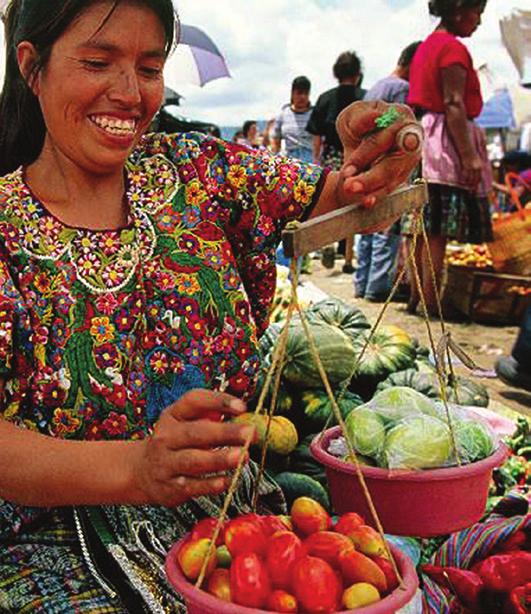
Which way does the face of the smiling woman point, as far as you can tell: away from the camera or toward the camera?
toward the camera

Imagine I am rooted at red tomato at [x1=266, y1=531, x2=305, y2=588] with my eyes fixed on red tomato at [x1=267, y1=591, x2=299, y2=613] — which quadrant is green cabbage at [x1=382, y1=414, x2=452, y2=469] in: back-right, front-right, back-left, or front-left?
back-left

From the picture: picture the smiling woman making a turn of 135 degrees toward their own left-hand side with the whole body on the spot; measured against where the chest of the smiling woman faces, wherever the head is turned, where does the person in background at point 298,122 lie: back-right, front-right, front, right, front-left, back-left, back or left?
front

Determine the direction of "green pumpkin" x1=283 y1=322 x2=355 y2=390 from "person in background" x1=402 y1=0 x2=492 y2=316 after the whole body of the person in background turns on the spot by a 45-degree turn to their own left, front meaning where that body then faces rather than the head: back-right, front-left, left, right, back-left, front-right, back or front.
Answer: back-right

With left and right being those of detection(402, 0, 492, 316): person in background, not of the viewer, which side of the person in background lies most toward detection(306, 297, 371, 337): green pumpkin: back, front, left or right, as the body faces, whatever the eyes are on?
right

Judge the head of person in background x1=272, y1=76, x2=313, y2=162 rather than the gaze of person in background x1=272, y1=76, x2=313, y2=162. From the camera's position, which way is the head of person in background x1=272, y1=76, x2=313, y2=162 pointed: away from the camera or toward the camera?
toward the camera

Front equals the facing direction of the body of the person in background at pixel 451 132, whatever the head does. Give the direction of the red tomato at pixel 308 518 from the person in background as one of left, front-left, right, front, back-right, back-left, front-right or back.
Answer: right

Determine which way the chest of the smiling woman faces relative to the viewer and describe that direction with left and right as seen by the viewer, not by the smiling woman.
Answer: facing the viewer and to the right of the viewer

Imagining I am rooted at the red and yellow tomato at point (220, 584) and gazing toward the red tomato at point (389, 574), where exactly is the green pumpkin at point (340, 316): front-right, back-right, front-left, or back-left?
front-left

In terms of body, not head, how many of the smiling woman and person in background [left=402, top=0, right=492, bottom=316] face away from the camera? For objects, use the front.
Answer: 0
